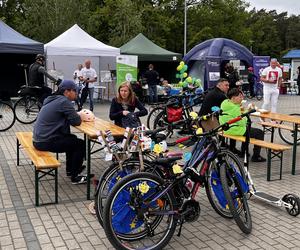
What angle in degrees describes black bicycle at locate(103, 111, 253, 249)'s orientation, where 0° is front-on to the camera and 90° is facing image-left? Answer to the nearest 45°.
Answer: approximately 225°

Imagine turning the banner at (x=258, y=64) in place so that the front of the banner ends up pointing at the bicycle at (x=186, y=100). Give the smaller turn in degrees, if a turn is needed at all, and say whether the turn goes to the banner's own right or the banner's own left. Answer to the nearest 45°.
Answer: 0° — it already faces it

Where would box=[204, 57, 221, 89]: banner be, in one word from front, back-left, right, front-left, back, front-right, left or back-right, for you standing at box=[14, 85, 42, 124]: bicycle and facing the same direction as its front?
front-left

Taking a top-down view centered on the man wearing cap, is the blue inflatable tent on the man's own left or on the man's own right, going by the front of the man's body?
on the man's own left

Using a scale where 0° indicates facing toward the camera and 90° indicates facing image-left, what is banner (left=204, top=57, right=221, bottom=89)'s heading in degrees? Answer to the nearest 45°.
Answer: approximately 0°

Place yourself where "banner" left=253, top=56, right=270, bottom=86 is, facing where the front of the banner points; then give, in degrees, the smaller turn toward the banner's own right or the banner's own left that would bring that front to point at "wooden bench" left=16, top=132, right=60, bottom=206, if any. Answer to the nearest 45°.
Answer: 0° — it already faces it

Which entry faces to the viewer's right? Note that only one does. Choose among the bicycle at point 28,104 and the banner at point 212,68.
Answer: the bicycle

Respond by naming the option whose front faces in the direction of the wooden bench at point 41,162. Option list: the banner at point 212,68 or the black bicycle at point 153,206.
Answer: the banner

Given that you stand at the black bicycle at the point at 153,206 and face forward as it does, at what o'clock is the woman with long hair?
The woman with long hair is roughly at 10 o'clock from the black bicycle.

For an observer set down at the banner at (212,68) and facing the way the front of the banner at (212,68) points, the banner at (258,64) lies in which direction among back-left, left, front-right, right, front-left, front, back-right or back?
back-left

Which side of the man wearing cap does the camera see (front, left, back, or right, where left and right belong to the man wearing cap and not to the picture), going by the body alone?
right

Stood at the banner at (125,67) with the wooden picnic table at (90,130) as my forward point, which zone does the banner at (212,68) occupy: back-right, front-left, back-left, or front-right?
back-left

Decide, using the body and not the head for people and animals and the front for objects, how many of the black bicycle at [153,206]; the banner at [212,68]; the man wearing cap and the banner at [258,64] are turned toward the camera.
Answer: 2

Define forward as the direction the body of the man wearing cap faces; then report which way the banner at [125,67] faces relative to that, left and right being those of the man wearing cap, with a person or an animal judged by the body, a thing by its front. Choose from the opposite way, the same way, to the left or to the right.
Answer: to the right

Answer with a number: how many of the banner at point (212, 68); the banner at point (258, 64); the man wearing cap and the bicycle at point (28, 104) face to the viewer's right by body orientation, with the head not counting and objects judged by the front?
2

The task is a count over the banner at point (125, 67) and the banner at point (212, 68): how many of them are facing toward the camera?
2

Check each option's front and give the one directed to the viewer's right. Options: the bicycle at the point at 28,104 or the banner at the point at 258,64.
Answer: the bicycle

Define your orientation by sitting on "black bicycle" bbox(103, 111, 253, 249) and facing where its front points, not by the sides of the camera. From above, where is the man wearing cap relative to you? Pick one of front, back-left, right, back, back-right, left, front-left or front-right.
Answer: left

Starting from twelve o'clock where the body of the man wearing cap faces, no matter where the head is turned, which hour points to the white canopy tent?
The white canopy tent is roughly at 9 o'clock from the man wearing cap.
